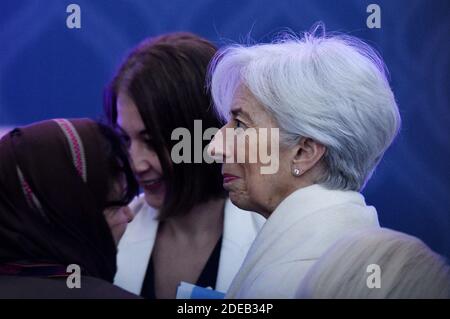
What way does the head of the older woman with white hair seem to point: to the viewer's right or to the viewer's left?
to the viewer's left

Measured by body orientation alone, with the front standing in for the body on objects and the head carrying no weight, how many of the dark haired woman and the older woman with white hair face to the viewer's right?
0

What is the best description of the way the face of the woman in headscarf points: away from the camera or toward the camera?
away from the camera

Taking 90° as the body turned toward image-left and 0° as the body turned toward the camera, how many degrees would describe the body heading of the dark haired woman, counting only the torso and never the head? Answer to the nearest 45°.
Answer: approximately 45°

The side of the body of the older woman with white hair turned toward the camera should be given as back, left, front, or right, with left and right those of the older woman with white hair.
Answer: left

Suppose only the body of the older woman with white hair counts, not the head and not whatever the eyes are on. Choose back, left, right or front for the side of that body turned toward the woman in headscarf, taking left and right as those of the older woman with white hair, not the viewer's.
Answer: front

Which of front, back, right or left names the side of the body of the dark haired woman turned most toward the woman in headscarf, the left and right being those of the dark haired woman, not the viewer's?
front
